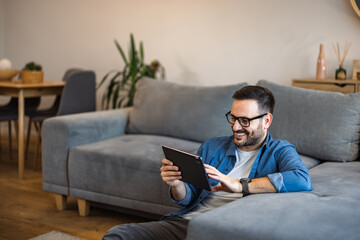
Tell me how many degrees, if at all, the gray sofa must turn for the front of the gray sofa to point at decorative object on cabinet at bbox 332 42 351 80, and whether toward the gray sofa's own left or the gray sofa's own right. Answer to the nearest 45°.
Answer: approximately 180°

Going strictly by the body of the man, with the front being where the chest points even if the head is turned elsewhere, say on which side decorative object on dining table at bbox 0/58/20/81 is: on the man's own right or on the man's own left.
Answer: on the man's own right

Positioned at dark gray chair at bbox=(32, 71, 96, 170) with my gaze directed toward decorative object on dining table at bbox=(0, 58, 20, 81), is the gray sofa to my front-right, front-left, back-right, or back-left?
back-left

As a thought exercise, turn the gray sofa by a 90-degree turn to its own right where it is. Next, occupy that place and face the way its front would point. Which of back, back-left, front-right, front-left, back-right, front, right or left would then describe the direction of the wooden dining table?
front

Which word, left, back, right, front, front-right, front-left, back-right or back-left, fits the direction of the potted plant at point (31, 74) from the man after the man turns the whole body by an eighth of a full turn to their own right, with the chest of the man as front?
front-right

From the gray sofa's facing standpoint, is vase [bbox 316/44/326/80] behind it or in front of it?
behind

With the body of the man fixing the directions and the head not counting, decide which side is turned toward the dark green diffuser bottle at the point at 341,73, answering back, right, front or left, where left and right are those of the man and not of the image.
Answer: back

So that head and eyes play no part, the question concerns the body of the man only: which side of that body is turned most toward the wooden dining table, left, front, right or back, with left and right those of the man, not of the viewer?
right

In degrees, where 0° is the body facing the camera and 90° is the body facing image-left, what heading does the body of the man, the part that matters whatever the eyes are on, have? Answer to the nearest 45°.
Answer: approximately 45°

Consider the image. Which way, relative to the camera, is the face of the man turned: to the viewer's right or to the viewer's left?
to the viewer's left

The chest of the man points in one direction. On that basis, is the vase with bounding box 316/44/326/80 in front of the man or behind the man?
behind

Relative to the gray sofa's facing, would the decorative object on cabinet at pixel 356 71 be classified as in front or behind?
behind
